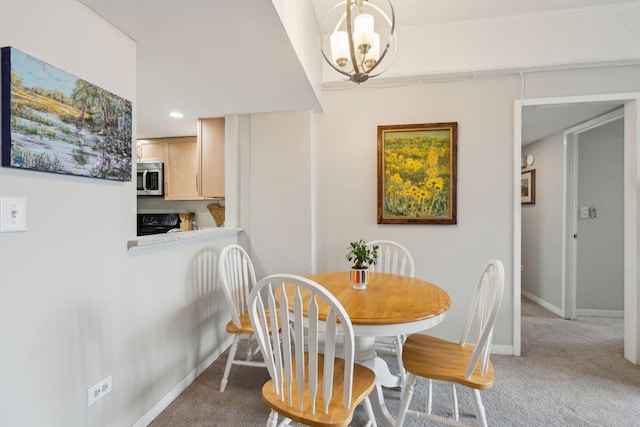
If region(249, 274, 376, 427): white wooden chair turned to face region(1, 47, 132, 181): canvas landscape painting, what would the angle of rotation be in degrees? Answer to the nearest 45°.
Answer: approximately 135° to its left

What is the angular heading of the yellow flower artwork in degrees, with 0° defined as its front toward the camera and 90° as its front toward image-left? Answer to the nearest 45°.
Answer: approximately 0°

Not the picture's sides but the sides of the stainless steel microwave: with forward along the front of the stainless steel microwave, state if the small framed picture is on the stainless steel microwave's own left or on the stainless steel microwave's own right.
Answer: on the stainless steel microwave's own left

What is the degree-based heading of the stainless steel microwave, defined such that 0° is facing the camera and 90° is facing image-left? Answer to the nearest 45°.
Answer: approximately 45°

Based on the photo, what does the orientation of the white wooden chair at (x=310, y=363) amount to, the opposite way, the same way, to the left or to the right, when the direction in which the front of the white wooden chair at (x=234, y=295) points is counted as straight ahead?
to the left

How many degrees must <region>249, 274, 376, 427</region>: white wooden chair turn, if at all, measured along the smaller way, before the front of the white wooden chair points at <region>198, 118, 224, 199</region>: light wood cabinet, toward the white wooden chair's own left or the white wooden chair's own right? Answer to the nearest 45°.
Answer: approximately 90° to the white wooden chair's own left

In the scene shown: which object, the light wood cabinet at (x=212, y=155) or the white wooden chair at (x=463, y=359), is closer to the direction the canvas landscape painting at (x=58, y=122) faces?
the white wooden chair

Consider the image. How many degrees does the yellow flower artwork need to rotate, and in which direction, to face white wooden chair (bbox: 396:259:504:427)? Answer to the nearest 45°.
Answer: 0° — it already faces it

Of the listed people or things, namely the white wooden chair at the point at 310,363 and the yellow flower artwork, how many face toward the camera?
1

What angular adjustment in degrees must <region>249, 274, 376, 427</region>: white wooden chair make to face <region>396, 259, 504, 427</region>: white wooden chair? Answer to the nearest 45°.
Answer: approximately 45° to its right
